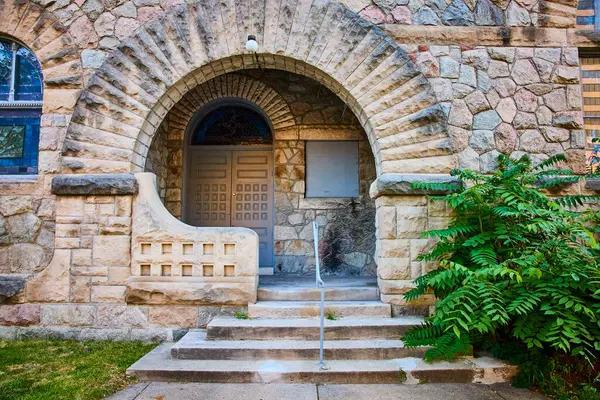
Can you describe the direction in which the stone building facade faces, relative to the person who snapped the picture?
facing the viewer

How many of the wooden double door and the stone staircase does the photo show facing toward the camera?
2

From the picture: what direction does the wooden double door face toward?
toward the camera

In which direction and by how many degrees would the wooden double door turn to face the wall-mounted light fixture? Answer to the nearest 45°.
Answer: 0° — it already faces it

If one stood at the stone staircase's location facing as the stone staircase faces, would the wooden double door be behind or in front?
behind

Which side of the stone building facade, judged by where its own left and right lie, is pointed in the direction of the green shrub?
left

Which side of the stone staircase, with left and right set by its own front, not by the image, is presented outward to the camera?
front

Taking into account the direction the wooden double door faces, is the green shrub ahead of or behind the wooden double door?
ahead
